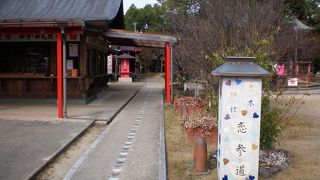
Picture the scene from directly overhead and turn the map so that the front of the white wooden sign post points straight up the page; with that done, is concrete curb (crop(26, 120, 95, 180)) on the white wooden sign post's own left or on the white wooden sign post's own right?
on the white wooden sign post's own right

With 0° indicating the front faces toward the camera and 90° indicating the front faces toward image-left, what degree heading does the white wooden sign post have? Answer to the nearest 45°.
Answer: approximately 0°

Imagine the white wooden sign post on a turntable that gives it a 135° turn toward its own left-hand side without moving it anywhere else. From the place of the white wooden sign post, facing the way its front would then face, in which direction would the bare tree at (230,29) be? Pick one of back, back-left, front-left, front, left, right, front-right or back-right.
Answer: front-left

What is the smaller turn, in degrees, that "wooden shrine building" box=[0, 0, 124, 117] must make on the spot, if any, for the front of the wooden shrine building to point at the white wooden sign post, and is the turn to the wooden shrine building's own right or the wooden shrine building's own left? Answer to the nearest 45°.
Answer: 0° — it already faces it

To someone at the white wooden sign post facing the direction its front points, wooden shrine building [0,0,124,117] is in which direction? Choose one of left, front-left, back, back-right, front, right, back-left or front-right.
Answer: back-right
